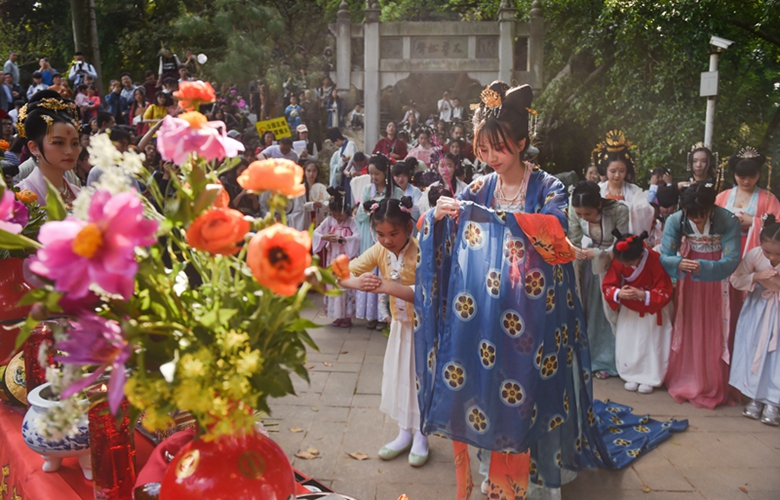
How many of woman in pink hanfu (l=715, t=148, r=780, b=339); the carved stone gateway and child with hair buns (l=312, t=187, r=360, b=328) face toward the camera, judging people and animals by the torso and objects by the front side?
3

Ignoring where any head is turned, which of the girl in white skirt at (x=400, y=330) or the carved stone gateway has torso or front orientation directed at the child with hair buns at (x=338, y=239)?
the carved stone gateway

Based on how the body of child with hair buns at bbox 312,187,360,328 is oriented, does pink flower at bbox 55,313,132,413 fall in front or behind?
in front

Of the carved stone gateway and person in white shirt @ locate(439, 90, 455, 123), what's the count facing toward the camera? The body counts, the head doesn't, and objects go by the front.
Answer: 2

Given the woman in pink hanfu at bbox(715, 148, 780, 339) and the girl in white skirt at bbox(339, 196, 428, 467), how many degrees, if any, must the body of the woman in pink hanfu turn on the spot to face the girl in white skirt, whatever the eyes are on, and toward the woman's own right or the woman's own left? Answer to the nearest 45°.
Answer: approximately 45° to the woman's own right

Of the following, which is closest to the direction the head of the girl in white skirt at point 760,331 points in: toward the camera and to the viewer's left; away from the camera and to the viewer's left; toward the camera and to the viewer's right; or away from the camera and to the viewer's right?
toward the camera and to the viewer's left

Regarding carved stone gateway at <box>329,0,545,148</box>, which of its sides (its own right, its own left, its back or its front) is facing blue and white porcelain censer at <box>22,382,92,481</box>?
front

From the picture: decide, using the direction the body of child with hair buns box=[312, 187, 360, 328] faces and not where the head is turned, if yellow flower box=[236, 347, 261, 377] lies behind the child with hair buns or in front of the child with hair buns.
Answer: in front

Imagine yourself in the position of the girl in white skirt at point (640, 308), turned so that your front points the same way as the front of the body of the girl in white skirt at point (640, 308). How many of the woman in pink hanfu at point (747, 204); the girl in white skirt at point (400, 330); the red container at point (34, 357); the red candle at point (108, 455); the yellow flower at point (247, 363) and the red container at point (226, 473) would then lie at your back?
1

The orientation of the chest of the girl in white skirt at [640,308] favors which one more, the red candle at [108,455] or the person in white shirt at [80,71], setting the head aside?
the red candle

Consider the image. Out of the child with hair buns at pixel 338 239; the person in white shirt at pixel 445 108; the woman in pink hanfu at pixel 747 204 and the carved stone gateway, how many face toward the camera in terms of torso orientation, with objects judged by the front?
4

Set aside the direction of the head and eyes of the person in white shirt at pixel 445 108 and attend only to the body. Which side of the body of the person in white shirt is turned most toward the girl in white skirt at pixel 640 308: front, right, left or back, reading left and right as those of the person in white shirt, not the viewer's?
front

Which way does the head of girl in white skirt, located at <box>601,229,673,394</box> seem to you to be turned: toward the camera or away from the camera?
toward the camera

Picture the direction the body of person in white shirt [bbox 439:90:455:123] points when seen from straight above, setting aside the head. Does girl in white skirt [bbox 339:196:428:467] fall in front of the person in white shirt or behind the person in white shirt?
in front

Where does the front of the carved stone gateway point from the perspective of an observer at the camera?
facing the viewer

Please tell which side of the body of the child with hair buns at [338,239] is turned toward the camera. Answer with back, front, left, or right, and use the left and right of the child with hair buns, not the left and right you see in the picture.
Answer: front

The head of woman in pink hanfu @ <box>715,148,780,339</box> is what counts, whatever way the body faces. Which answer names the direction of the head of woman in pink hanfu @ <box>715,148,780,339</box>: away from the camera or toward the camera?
toward the camera

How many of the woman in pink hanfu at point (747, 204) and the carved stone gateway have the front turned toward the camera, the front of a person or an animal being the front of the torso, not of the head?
2

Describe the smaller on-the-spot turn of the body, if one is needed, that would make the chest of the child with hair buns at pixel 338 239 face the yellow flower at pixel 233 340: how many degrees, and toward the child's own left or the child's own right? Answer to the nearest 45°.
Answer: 0° — they already face it
